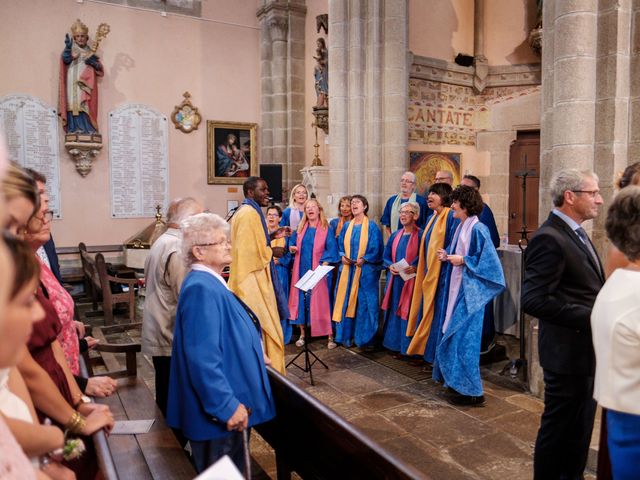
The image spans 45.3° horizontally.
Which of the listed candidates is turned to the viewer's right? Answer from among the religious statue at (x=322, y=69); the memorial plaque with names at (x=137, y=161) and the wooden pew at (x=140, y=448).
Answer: the wooden pew

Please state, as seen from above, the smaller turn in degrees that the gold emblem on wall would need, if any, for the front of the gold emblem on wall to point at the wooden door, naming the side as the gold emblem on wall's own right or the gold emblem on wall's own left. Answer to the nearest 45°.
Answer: approximately 45° to the gold emblem on wall's own left

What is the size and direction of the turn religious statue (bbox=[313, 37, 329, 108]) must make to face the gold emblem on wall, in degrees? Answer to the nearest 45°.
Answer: approximately 90° to its right

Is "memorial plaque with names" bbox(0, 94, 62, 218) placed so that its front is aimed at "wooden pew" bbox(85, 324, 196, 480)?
yes

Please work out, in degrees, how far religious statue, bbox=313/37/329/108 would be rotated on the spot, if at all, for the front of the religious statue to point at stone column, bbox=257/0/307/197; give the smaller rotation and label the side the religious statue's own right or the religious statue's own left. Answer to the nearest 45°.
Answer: approximately 45° to the religious statue's own right

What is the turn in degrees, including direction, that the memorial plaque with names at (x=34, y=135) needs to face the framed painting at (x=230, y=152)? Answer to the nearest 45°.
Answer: approximately 90° to its left

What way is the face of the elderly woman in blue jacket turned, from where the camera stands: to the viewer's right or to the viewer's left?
to the viewer's right

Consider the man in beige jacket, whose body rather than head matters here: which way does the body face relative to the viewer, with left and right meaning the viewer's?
facing away from the viewer and to the right of the viewer
